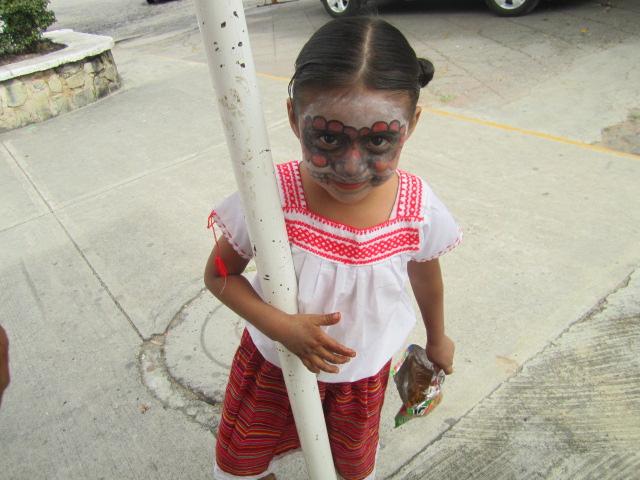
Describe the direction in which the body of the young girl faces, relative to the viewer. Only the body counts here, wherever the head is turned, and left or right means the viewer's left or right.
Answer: facing the viewer

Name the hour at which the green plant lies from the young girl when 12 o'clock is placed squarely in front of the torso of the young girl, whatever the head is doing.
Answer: The green plant is roughly at 5 o'clock from the young girl.

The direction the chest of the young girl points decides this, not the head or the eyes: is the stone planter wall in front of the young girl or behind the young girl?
behind

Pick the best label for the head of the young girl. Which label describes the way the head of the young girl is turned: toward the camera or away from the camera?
toward the camera
